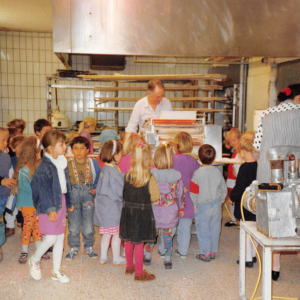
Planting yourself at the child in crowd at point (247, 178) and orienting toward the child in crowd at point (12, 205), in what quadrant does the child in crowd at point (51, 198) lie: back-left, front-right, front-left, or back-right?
front-left

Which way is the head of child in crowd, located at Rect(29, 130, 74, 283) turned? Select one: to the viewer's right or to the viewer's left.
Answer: to the viewer's right

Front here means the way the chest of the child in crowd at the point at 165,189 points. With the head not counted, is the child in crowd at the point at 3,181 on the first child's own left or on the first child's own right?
on the first child's own left

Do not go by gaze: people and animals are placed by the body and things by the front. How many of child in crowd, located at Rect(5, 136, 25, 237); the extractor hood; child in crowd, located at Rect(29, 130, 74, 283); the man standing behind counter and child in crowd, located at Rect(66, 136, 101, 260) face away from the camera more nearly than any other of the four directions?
0

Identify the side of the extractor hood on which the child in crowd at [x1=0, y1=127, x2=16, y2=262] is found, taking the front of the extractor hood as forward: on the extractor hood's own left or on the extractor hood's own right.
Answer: on the extractor hood's own right

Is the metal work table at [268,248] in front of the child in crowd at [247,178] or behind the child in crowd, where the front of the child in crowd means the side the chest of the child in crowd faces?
behind

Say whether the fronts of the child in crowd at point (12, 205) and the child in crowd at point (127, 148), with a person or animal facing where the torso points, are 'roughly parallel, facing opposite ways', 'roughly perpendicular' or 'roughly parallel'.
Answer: roughly perpendicular

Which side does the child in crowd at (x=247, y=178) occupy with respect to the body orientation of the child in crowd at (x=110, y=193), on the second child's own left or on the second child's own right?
on the second child's own right

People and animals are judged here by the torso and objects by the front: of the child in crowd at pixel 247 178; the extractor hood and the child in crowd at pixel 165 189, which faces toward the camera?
the extractor hood

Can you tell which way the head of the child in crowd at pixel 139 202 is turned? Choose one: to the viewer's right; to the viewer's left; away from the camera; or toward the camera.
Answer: away from the camera

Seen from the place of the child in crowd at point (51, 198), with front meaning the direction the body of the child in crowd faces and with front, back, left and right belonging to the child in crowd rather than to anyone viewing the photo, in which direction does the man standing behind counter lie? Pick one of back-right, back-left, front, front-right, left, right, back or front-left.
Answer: left

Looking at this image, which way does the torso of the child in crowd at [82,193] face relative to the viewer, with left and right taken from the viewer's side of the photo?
facing the viewer

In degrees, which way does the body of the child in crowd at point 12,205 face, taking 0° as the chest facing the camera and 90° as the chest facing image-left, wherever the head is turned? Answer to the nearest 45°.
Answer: approximately 270°

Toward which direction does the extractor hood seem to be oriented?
toward the camera

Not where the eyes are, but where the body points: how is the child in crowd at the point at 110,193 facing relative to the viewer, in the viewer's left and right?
facing away from the viewer and to the right of the viewer

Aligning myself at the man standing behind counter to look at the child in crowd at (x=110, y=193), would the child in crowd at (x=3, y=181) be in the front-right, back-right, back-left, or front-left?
front-right

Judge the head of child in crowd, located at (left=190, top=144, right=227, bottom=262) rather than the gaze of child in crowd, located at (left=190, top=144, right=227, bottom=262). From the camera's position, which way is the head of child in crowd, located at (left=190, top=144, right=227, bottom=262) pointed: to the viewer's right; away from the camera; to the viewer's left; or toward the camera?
away from the camera

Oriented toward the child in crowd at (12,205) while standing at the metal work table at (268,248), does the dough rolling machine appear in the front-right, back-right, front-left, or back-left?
front-right
